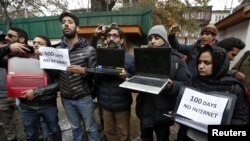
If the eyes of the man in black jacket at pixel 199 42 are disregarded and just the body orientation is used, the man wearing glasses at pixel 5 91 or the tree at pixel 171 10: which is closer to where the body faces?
the man wearing glasses

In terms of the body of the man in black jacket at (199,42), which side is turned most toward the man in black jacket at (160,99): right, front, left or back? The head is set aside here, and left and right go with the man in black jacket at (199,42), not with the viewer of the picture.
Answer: front

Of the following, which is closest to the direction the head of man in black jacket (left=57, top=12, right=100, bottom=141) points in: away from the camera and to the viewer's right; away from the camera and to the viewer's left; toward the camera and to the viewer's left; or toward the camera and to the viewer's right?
toward the camera and to the viewer's left

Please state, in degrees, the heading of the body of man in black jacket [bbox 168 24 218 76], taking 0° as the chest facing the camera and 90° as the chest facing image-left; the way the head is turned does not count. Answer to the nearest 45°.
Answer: approximately 45°

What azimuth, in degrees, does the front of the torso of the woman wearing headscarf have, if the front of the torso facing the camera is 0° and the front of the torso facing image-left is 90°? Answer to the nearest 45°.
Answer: approximately 45°

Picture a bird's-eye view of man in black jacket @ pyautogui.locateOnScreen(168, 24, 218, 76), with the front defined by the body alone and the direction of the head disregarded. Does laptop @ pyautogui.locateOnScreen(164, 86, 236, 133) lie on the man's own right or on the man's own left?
on the man's own left

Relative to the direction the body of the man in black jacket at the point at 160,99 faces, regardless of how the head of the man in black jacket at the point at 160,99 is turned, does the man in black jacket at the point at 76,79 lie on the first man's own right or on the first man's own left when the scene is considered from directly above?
on the first man's own right

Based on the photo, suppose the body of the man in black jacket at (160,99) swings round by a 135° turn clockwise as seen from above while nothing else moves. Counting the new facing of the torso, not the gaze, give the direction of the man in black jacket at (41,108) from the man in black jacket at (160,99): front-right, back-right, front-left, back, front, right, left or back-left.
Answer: left
